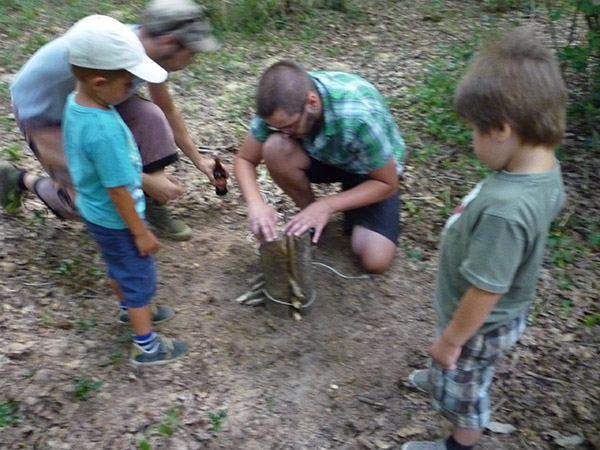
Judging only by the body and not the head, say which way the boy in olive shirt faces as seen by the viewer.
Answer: to the viewer's left

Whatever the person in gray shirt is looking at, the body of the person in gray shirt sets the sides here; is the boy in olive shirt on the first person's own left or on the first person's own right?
on the first person's own right

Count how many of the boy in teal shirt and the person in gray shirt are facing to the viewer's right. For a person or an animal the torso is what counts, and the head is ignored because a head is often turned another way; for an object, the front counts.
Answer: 2

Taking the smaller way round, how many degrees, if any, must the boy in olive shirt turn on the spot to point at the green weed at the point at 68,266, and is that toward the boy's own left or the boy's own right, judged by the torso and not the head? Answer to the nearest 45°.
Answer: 0° — they already face it

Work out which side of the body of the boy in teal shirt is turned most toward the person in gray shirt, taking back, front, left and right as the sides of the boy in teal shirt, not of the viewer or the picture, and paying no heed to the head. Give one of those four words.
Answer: left

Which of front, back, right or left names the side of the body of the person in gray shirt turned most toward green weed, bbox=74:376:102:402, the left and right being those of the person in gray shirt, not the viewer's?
right

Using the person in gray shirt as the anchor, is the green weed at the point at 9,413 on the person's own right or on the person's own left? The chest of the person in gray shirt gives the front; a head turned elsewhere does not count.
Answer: on the person's own right

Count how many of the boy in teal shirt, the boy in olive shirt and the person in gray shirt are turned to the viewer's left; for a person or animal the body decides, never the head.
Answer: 1

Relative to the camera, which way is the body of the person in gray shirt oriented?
to the viewer's right

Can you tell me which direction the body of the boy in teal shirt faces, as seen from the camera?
to the viewer's right

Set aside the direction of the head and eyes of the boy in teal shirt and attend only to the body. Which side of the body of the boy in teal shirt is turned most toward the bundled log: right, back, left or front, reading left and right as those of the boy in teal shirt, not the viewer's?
front

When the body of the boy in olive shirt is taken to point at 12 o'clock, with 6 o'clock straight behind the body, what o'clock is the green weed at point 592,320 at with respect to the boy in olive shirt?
The green weed is roughly at 4 o'clock from the boy in olive shirt.
